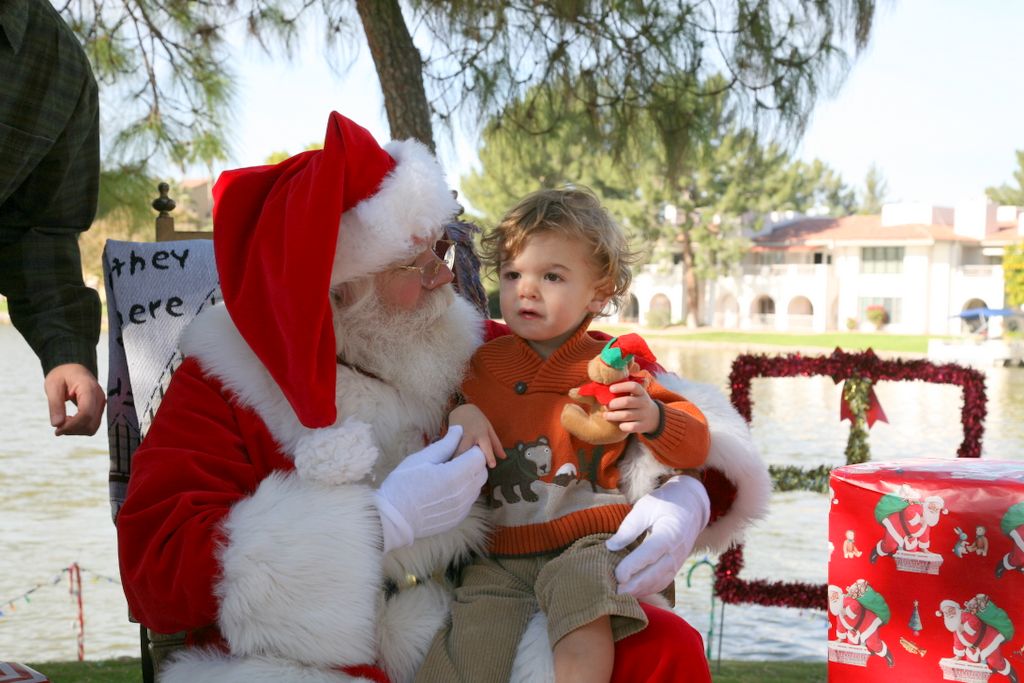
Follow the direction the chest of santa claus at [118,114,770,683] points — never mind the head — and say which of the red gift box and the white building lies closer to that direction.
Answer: the red gift box

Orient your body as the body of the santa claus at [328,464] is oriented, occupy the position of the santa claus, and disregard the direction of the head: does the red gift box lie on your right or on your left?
on your left

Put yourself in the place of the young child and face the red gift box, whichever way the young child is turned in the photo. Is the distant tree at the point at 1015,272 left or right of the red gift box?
left

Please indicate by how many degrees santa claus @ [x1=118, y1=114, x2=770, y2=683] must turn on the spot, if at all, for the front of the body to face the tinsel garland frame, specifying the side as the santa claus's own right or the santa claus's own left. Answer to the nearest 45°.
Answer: approximately 90° to the santa claus's own left

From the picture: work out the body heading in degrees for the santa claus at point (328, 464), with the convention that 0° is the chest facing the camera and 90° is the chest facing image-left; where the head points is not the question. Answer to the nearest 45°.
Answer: approximately 315°

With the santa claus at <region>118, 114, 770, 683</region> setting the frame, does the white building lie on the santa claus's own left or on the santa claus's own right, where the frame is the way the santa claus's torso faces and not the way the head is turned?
on the santa claus's own left

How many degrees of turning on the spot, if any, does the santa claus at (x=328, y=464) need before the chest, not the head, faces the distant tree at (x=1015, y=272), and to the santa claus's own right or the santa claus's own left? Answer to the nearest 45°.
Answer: approximately 90° to the santa claus's own left
